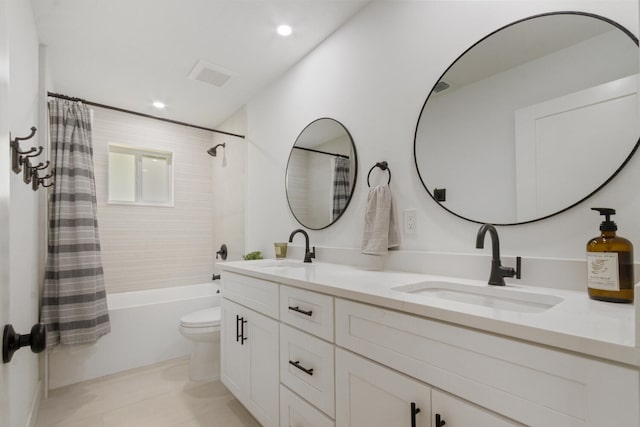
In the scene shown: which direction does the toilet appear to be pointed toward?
to the viewer's left

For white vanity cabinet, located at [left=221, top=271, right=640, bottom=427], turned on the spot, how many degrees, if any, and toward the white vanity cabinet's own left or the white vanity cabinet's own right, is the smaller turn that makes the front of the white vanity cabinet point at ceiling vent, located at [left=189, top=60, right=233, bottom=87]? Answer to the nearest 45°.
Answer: approximately 90° to the white vanity cabinet's own right

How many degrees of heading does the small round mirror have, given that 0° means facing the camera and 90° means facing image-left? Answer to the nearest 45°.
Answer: approximately 45°

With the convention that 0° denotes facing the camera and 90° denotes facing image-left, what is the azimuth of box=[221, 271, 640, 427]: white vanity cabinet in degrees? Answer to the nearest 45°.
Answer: approximately 45°
